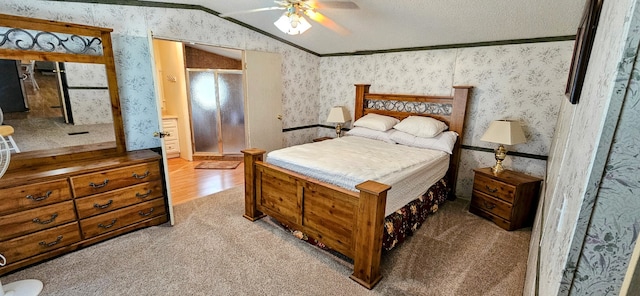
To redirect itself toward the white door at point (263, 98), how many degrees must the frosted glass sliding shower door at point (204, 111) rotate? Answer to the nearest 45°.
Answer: approximately 45° to its left

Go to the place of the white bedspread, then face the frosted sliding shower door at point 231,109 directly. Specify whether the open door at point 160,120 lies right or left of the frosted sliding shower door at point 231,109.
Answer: left

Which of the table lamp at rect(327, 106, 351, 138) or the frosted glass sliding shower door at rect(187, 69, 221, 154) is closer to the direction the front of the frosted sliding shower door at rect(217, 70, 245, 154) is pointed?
the table lamp

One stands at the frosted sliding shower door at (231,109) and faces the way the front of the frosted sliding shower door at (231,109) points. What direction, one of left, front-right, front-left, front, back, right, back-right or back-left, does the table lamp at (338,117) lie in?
front-left

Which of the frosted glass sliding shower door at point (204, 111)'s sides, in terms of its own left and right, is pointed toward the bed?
front

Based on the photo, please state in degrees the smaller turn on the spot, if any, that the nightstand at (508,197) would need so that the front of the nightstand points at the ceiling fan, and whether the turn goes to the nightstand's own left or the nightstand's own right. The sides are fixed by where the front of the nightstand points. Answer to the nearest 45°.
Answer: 0° — it already faces it

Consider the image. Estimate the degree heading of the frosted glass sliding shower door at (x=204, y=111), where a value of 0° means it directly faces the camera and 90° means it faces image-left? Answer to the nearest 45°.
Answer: approximately 0°

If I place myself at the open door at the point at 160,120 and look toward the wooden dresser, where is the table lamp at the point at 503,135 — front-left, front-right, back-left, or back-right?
back-left

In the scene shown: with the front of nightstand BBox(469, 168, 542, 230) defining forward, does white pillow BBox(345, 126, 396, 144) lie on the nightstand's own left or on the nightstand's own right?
on the nightstand's own right

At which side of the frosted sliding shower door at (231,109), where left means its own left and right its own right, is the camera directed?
front

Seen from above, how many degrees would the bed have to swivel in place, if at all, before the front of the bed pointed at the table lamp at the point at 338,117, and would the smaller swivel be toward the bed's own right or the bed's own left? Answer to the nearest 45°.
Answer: approximately 135° to the bed's own right

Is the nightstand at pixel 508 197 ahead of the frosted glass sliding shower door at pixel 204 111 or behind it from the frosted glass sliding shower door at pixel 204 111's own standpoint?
ahead

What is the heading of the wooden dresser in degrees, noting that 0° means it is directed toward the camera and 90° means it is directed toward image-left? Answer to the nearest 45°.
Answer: approximately 315°

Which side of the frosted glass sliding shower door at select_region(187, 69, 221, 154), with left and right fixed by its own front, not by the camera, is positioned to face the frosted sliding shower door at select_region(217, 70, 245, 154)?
left

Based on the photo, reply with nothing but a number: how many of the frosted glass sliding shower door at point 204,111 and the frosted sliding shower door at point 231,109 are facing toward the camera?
2

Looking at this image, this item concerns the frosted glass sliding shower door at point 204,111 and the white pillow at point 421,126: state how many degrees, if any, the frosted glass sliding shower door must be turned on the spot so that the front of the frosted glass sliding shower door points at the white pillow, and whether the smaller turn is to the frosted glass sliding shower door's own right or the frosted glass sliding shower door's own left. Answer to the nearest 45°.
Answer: approximately 45° to the frosted glass sliding shower door's own left
